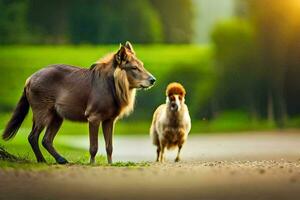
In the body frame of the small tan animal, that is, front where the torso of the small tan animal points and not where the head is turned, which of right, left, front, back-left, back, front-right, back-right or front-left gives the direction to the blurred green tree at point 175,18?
back

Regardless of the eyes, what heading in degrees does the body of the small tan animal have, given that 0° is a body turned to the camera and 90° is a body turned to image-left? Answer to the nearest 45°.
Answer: approximately 0°

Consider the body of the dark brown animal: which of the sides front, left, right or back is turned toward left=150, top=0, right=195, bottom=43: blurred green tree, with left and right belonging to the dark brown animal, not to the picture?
left

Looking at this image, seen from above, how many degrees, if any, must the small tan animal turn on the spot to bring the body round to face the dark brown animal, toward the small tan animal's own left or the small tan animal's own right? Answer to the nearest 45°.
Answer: approximately 45° to the small tan animal's own right

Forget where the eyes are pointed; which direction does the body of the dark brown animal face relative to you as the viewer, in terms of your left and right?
facing to the right of the viewer

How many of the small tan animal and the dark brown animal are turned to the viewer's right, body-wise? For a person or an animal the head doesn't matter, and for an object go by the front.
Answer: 1

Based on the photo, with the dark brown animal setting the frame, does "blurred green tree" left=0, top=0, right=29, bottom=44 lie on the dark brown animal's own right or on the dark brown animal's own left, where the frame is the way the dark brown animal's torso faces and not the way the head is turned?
on the dark brown animal's own left

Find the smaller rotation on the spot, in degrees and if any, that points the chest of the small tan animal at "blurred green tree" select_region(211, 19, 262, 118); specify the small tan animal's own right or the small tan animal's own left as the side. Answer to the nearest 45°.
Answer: approximately 180°

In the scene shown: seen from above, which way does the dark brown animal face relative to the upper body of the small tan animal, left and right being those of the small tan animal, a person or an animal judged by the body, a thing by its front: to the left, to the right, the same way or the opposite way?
to the left
